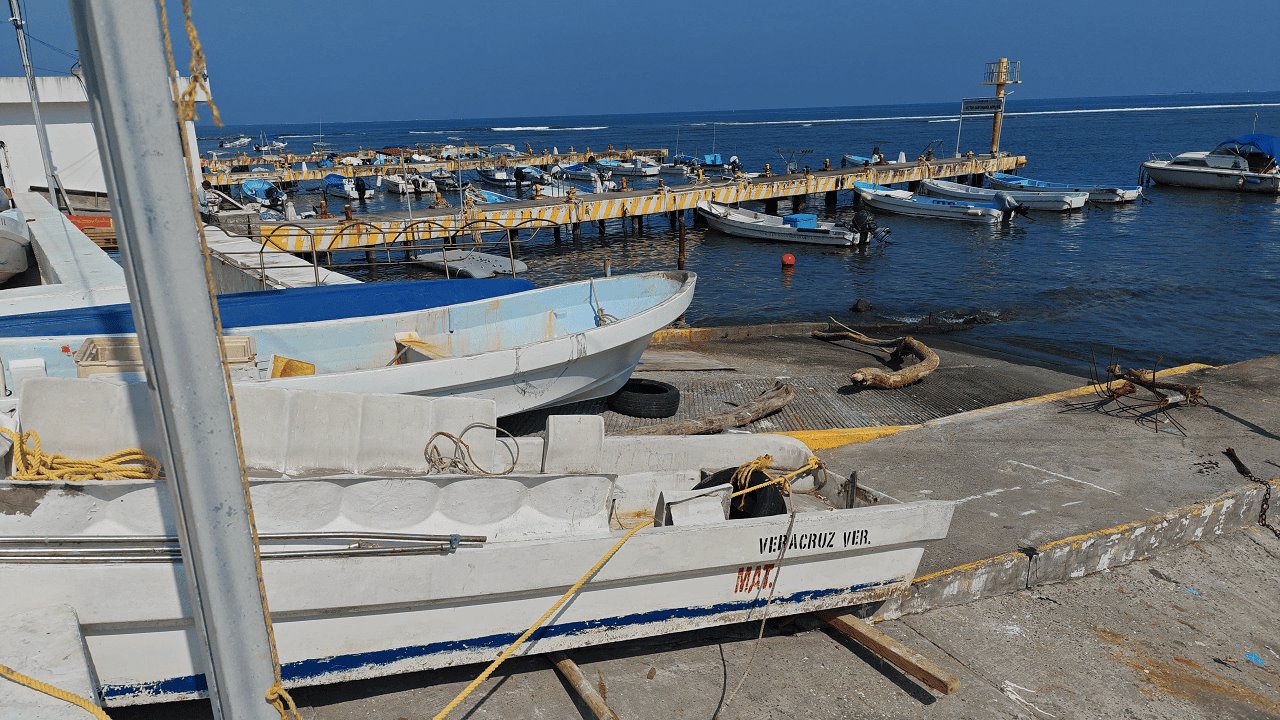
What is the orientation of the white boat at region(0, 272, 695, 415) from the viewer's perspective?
to the viewer's right

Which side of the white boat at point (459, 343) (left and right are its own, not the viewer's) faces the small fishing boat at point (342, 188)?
left

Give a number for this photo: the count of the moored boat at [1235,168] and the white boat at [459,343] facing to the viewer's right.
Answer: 1

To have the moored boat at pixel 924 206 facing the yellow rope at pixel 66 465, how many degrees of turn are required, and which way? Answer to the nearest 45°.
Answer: approximately 135° to its left

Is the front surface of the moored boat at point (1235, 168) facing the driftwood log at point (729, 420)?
no

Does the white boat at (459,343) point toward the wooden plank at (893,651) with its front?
no

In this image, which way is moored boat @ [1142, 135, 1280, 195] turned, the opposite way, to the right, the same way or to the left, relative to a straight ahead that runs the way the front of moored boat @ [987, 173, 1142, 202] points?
the same way

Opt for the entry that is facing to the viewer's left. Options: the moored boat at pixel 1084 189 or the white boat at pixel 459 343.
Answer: the moored boat

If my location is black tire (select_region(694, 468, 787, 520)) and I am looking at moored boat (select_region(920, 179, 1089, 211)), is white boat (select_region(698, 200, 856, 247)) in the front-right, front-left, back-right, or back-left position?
front-left

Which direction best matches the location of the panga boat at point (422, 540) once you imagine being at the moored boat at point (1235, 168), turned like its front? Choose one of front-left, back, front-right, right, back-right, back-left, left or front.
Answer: left

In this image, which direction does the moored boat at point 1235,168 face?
to the viewer's left
